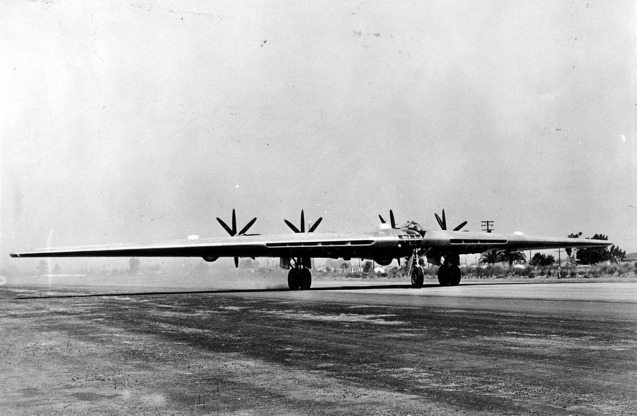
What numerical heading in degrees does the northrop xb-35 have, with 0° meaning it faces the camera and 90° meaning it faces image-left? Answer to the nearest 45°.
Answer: approximately 315°
